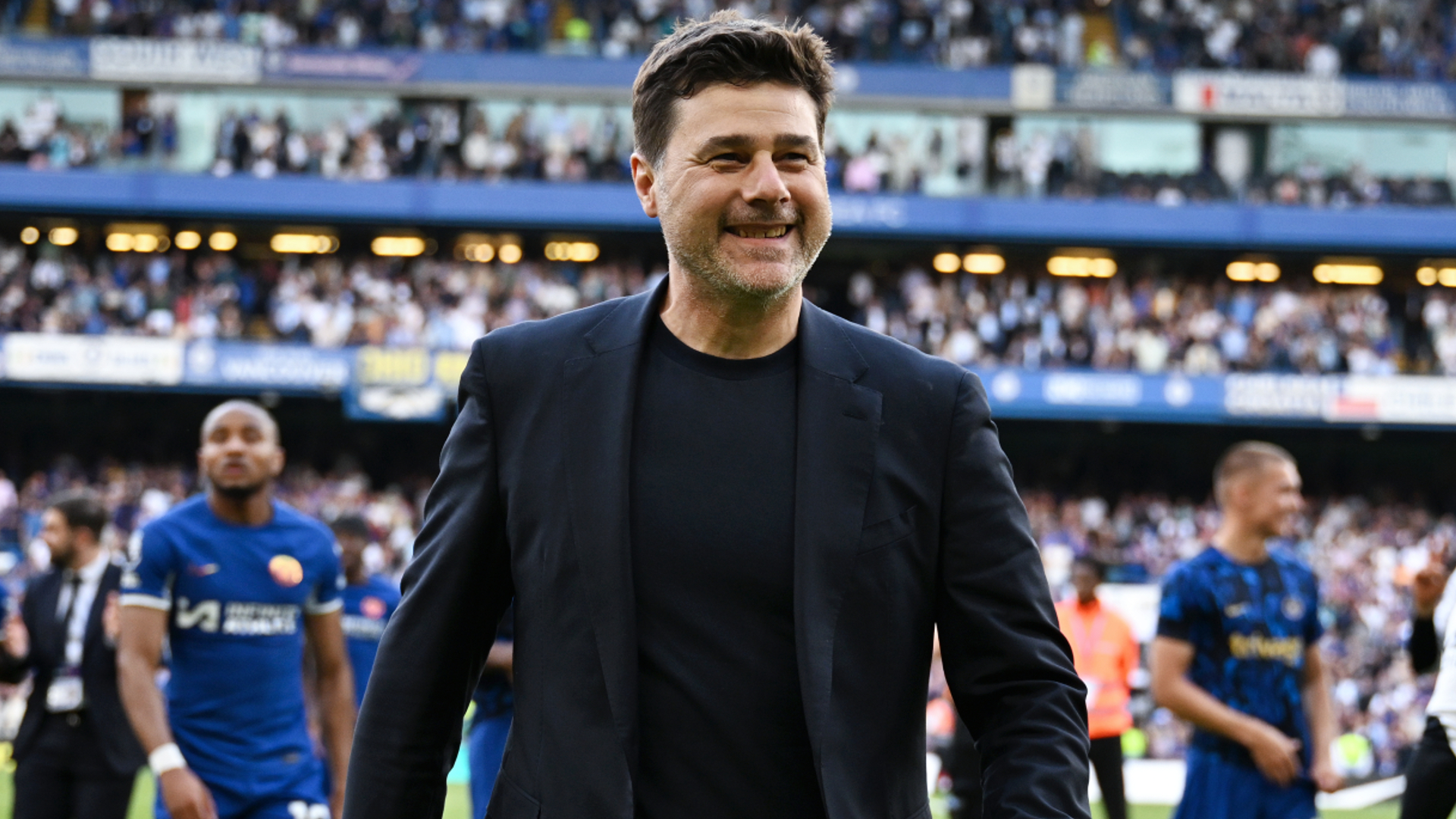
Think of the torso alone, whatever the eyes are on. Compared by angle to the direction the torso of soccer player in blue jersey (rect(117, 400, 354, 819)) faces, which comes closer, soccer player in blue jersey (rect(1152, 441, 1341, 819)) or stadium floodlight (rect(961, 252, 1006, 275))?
the soccer player in blue jersey

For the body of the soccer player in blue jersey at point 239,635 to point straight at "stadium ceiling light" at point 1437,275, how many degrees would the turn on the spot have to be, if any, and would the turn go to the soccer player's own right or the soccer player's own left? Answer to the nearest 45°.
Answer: approximately 135° to the soccer player's own left

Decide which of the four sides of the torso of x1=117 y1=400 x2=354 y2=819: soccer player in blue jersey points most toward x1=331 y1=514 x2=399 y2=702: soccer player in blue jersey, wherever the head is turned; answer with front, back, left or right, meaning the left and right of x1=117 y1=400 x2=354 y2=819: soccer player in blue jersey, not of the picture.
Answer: back

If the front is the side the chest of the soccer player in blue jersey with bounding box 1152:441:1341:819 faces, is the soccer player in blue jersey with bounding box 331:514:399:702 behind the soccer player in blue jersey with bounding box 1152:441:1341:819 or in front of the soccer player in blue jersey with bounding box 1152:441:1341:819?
behind

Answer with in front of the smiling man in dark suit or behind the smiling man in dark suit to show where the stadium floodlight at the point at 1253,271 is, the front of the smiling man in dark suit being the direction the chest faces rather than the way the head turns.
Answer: behind

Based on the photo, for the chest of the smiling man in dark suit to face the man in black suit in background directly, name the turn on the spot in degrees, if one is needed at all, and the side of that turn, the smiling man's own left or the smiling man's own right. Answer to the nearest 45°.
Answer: approximately 135° to the smiling man's own right

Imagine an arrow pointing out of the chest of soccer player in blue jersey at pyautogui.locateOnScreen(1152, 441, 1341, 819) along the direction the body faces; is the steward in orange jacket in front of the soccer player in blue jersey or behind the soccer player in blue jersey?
behind

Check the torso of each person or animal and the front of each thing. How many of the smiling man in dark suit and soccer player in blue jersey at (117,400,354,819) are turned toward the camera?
2

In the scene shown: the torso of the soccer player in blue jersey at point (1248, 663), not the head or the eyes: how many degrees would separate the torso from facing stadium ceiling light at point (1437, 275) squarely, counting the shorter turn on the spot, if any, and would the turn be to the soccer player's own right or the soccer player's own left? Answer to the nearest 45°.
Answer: approximately 135° to the soccer player's own left

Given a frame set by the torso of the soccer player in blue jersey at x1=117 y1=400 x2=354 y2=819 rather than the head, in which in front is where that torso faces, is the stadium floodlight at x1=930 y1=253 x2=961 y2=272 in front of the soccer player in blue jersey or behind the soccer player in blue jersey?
behind

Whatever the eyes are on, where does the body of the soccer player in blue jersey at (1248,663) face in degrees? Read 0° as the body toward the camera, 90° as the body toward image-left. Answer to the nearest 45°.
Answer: approximately 315°
